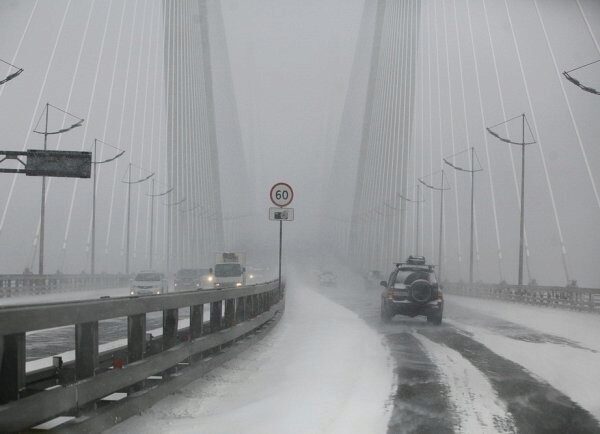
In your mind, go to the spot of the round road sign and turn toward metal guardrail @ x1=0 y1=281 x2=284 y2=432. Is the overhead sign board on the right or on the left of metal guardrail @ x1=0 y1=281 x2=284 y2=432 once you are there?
right

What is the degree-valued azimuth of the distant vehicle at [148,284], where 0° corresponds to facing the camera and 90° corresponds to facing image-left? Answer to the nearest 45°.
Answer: approximately 0°

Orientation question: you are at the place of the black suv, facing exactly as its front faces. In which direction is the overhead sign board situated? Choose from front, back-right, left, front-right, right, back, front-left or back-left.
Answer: front-left

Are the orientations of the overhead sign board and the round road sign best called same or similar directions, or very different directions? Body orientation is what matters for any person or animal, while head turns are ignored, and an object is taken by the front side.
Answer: very different directions

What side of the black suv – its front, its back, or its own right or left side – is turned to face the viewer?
back

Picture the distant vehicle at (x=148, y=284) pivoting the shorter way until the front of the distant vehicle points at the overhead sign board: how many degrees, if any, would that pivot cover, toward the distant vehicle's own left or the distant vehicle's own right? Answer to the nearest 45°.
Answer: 0° — it already faces it
